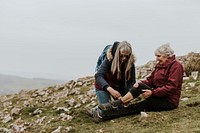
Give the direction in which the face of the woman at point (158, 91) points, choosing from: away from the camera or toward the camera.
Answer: toward the camera

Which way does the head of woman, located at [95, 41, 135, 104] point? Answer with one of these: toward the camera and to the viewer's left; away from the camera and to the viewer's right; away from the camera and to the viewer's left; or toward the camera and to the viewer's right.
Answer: toward the camera and to the viewer's right

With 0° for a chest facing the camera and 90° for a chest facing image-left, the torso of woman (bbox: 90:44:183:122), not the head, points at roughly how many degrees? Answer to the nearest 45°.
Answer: approximately 90°
